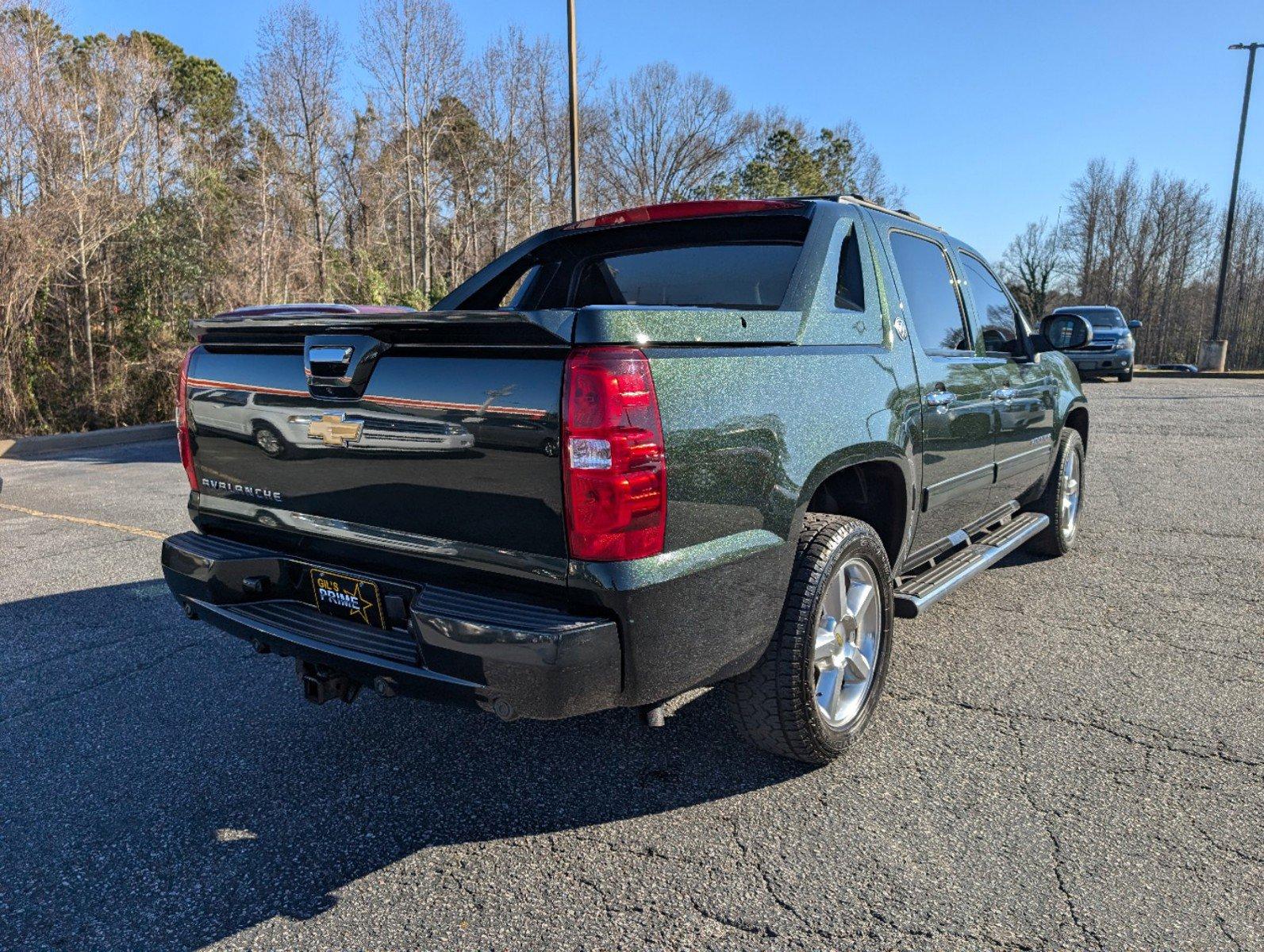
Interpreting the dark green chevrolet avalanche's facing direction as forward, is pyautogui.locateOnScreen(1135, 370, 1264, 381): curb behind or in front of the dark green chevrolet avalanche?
in front

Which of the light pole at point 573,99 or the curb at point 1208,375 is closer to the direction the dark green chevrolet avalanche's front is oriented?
the curb

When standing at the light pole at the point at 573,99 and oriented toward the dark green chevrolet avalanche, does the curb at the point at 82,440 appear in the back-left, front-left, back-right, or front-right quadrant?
front-right

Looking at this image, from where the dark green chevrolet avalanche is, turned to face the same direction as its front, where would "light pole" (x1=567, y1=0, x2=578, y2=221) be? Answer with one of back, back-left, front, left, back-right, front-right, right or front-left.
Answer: front-left

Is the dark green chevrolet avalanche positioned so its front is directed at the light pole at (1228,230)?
yes

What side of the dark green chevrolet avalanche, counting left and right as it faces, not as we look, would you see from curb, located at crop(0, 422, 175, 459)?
left

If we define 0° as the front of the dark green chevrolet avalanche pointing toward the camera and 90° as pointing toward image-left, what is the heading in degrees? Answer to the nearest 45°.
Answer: approximately 225°
